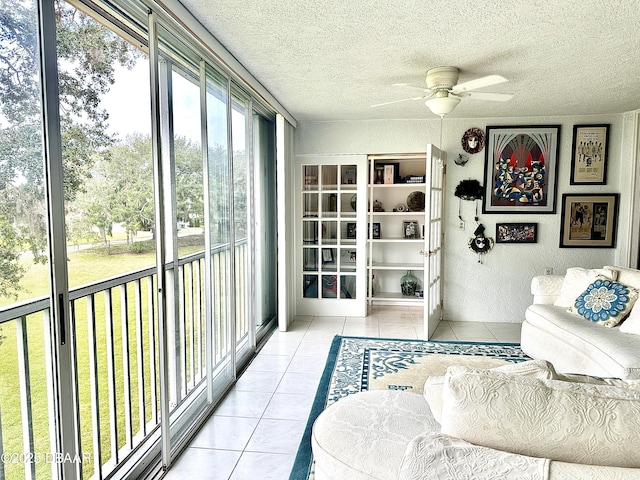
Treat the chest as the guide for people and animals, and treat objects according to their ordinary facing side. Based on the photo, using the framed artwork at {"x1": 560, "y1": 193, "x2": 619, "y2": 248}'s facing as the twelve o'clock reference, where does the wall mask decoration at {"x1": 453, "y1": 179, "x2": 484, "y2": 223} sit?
The wall mask decoration is roughly at 2 o'clock from the framed artwork.

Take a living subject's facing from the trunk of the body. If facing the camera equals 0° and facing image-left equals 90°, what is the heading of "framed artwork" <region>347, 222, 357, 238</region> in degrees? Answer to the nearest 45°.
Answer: approximately 0°

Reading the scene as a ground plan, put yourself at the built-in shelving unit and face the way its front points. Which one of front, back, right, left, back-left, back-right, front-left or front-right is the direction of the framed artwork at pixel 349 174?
front-right

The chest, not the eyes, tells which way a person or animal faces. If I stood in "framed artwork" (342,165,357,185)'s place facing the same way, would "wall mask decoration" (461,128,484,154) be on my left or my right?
on my left

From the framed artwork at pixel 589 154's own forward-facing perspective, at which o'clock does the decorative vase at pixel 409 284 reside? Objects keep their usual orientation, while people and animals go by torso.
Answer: The decorative vase is roughly at 3 o'clock from the framed artwork.

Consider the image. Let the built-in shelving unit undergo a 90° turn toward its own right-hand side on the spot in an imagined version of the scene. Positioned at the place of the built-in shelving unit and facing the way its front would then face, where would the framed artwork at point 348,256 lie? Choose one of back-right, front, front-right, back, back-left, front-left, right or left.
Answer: front-left

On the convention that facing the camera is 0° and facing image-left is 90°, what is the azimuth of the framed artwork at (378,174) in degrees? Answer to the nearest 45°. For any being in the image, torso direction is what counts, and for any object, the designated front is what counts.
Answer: approximately 0°

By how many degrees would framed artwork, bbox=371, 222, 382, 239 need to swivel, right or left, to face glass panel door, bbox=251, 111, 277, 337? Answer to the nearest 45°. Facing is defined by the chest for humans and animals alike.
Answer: approximately 45° to its right

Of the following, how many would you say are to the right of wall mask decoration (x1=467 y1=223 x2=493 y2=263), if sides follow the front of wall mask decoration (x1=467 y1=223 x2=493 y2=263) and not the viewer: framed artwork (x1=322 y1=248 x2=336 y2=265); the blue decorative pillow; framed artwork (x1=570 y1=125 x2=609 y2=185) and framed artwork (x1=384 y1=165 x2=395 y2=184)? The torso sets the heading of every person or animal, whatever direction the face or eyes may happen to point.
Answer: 2

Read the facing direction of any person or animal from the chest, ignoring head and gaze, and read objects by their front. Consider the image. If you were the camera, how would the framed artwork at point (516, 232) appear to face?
facing the viewer

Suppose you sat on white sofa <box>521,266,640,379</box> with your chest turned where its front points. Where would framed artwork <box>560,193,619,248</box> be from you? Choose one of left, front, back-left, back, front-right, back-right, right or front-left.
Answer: back-right

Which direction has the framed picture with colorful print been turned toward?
toward the camera

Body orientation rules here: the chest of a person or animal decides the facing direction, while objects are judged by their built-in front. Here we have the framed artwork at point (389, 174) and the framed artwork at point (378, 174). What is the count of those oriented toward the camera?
2

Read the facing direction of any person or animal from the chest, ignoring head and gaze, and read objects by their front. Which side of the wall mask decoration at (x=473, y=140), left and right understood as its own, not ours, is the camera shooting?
front
